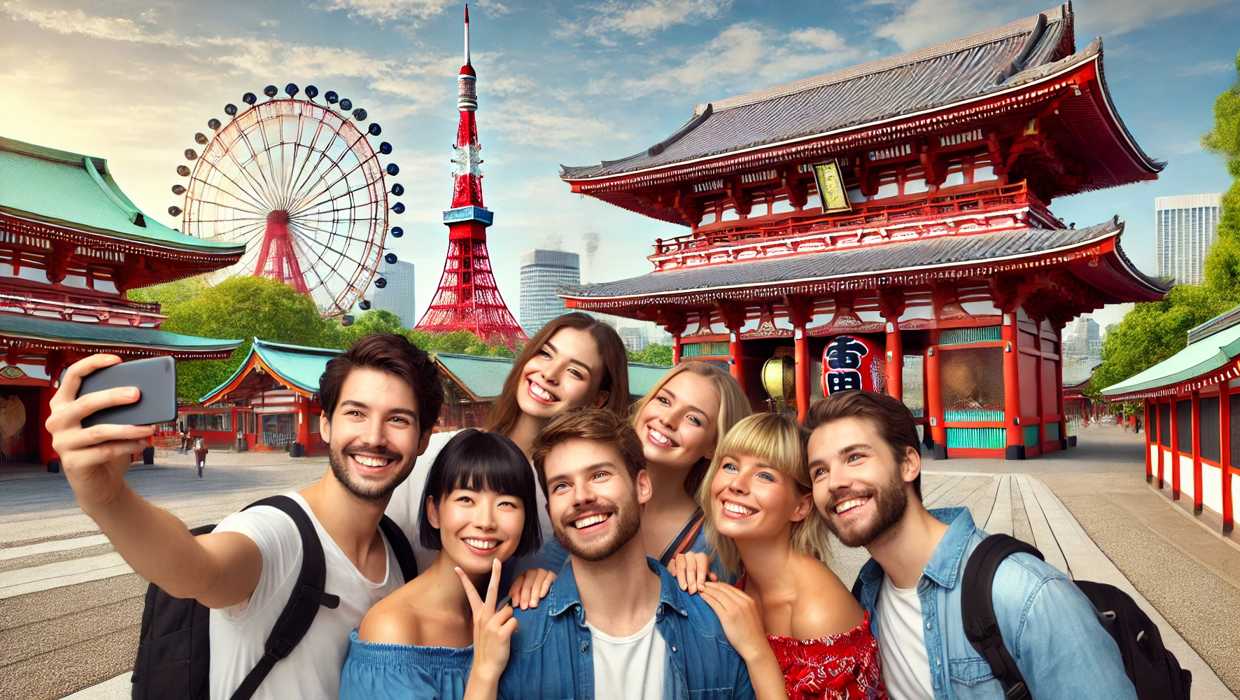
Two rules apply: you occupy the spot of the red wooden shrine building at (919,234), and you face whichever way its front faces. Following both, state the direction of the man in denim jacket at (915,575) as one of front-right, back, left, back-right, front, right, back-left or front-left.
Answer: front-left

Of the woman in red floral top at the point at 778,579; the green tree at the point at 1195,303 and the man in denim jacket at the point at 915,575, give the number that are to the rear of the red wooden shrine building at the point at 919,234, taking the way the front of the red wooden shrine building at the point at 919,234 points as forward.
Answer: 1

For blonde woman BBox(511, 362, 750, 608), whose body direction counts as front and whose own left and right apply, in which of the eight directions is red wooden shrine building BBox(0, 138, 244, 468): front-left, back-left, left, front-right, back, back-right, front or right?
right

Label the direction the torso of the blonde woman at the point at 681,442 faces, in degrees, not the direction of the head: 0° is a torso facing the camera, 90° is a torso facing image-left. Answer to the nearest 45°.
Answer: approximately 45°

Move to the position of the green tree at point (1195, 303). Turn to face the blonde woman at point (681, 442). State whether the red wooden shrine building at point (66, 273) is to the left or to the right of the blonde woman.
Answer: right

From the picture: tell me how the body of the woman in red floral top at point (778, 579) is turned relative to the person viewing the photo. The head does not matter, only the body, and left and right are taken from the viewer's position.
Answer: facing the viewer and to the left of the viewer

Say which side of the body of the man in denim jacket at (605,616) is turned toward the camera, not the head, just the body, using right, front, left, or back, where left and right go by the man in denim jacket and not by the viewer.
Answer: front

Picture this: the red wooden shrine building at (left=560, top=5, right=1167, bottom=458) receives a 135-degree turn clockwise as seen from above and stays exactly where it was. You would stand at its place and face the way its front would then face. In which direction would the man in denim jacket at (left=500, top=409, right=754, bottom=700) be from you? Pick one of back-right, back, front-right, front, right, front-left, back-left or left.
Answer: back

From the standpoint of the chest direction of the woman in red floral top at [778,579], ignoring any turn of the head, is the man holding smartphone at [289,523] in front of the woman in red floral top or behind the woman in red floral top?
in front

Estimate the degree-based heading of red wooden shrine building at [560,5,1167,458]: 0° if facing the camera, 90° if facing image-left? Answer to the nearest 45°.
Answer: approximately 45°

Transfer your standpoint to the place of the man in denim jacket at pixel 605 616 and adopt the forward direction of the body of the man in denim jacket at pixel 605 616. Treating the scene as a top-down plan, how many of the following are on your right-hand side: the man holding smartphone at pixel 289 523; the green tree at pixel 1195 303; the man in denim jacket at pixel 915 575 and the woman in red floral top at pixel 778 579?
1

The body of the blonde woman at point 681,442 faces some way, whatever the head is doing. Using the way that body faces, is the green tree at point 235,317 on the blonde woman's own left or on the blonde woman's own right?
on the blonde woman's own right

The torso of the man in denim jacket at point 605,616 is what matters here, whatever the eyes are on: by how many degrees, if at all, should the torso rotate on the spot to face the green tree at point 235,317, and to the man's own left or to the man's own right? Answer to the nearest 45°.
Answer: approximately 135° to the man's own right
